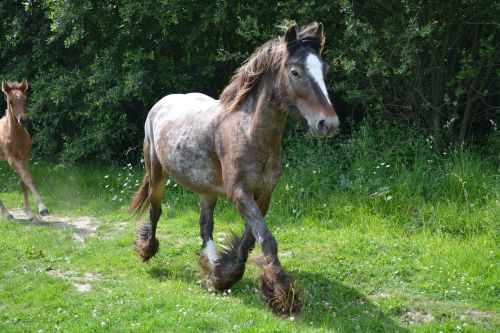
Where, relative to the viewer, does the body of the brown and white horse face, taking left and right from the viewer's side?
facing the viewer and to the right of the viewer

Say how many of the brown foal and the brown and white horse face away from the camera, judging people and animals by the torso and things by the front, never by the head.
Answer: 0

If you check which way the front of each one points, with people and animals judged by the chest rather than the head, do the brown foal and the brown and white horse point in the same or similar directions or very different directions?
same or similar directions

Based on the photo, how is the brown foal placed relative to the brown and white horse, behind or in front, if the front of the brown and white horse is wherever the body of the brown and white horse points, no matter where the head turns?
behind

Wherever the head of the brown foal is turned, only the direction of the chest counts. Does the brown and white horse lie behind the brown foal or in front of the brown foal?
in front
